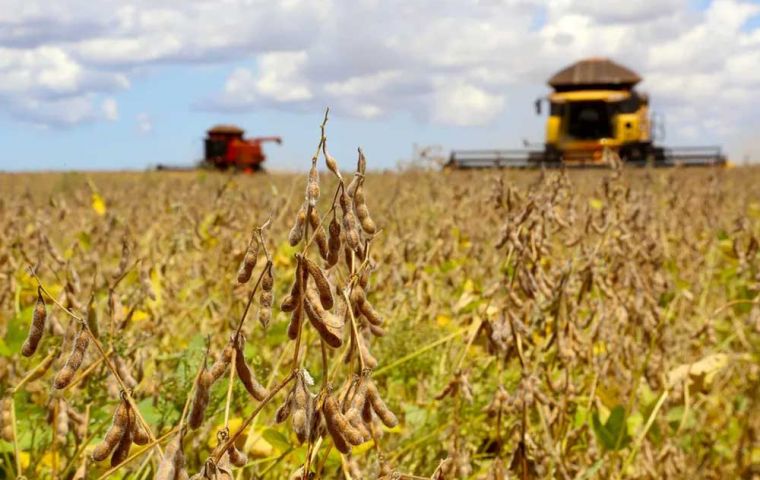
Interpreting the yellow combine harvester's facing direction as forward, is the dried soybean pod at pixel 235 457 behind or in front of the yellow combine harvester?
in front

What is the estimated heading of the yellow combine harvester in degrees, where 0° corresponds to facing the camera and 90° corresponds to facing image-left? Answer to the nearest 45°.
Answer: approximately 0°

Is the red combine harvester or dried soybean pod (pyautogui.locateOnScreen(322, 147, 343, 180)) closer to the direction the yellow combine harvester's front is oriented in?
the dried soybean pod

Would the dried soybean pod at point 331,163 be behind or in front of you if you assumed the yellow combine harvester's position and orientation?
in front

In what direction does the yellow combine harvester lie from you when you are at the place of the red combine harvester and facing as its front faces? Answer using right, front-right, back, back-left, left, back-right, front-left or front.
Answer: left

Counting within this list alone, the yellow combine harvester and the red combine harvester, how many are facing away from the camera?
0

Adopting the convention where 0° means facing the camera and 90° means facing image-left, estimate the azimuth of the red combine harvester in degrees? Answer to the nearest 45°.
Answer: approximately 45°

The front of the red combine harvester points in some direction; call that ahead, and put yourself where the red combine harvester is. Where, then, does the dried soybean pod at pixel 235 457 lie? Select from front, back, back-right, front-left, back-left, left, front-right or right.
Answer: front-left

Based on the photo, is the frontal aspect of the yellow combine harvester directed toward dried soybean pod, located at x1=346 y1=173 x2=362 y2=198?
yes

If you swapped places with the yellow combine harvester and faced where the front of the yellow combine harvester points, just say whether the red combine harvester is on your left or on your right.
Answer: on your right
